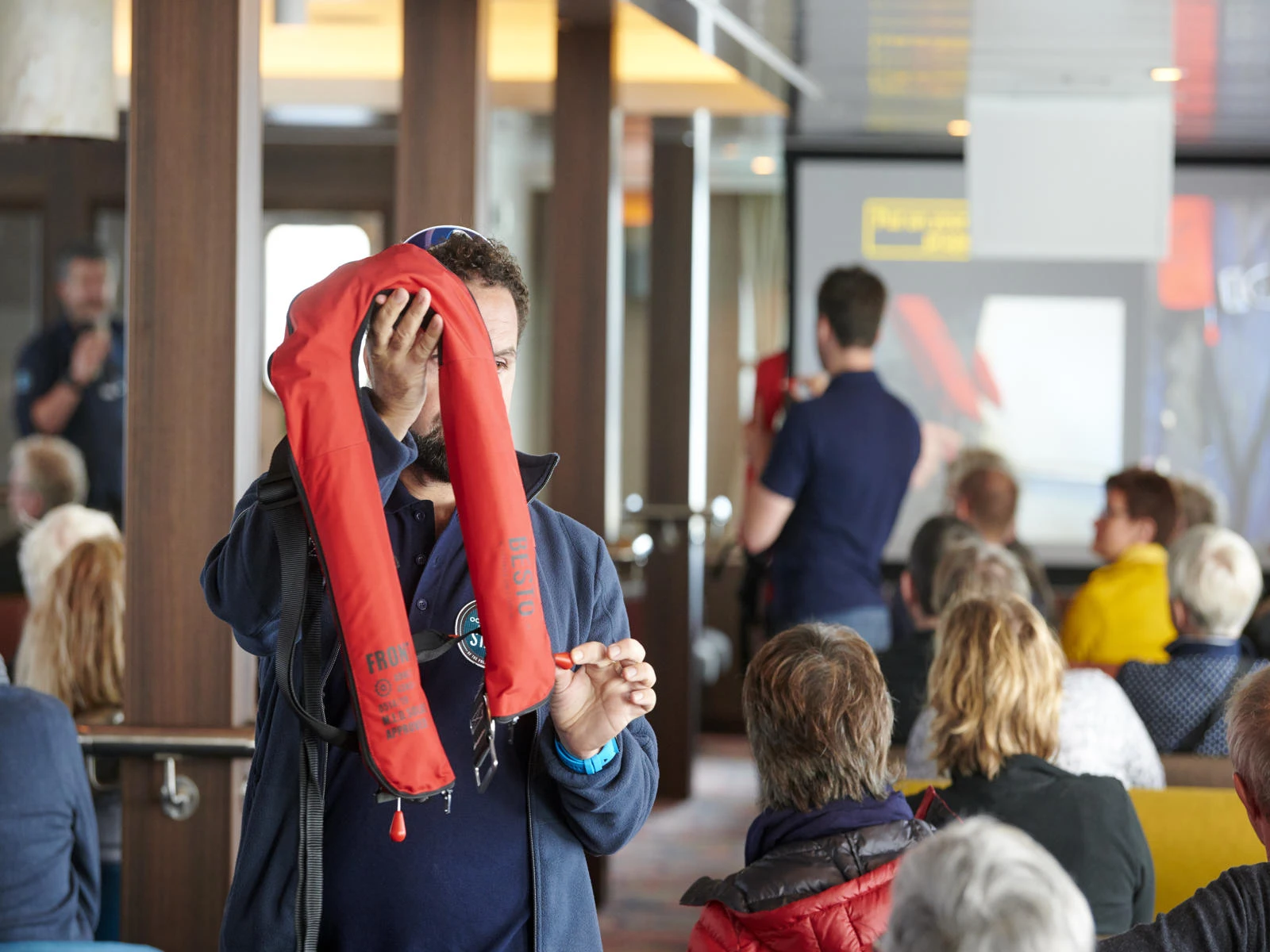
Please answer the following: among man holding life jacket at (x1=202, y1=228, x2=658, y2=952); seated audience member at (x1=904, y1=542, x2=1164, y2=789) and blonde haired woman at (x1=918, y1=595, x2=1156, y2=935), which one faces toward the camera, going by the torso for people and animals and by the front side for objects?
the man holding life jacket

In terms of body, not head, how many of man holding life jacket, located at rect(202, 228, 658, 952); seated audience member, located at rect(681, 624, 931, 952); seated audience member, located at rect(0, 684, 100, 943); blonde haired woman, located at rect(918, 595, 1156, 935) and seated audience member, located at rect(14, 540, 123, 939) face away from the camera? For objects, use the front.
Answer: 4

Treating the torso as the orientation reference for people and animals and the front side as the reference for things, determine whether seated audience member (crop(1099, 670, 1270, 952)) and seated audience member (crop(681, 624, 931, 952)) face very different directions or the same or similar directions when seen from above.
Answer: same or similar directions

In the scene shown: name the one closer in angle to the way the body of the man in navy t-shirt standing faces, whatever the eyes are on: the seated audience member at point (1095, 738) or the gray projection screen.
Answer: the gray projection screen

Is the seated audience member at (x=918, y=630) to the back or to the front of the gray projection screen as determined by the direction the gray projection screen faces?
to the front

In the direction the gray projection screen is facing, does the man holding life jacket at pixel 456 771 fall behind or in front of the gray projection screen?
in front

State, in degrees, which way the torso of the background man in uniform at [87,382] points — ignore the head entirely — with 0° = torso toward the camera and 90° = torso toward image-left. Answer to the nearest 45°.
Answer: approximately 0°

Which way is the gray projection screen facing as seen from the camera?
toward the camera

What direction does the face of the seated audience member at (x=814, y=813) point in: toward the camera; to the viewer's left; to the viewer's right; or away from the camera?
away from the camera

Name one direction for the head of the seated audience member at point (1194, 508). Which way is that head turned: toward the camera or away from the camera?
away from the camera

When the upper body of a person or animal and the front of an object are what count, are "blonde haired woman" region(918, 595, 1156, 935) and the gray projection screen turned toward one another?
yes

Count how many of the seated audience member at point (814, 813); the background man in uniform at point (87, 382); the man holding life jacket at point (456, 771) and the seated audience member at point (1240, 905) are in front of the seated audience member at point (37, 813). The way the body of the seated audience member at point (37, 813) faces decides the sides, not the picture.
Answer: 1

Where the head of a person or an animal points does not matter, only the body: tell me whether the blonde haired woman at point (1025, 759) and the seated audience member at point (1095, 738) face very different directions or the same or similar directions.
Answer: same or similar directions

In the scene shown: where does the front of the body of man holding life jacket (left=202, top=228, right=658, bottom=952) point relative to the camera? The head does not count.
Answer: toward the camera

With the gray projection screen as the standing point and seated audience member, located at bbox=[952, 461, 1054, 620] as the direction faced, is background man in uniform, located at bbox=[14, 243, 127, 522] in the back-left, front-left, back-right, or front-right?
front-right

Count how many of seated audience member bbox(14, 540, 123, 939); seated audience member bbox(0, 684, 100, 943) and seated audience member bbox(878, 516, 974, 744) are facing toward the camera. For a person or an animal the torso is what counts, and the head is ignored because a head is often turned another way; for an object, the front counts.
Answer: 0

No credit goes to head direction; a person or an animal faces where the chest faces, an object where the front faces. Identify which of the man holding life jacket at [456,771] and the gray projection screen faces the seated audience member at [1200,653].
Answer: the gray projection screen

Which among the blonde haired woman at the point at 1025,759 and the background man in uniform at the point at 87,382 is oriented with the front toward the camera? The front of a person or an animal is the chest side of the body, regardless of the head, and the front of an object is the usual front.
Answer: the background man in uniform

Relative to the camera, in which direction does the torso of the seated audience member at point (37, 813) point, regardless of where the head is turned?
away from the camera
